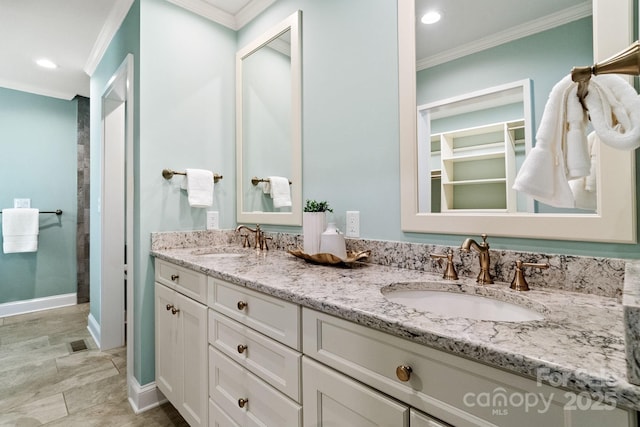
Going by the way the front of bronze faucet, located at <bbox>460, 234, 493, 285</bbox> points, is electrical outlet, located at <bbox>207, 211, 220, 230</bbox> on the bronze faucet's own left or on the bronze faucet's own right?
on the bronze faucet's own right

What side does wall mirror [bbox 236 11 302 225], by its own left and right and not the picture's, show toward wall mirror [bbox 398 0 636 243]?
left

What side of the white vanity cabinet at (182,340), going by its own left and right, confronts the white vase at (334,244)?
left

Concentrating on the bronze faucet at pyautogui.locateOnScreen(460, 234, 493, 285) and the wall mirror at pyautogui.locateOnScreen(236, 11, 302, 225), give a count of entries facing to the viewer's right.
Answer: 0

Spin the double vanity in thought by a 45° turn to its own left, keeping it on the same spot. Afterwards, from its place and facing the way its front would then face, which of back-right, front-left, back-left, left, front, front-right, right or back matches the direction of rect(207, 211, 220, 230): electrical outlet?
back-right

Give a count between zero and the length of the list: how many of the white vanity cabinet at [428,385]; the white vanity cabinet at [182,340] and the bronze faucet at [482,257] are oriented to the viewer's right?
0

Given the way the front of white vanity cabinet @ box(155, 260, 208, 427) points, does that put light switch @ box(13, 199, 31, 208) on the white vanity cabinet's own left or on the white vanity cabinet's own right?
on the white vanity cabinet's own right

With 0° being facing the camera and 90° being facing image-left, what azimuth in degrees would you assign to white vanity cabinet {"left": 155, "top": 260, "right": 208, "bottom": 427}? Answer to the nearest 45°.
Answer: approximately 45°

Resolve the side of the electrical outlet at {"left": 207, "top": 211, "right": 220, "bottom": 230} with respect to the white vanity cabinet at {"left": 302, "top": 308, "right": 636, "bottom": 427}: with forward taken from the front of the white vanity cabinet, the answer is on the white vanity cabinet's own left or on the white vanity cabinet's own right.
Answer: on the white vanity cabinet's own right

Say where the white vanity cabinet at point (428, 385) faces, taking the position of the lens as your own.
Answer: facing the viewer and to the left of the viewer

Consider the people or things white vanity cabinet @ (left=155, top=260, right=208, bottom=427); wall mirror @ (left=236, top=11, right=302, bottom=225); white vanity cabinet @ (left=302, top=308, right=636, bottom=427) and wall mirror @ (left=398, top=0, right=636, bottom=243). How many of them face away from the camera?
0

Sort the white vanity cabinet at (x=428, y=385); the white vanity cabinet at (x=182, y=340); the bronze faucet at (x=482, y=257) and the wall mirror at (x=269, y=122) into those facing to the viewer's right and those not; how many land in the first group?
0

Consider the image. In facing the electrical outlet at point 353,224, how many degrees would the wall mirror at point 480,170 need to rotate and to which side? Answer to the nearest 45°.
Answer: approximately 45° to its right

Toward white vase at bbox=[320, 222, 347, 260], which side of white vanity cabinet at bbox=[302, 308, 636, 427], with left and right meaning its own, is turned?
right

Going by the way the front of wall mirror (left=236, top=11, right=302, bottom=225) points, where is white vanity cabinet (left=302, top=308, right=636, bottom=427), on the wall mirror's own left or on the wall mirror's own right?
on the wall mirror's own left
